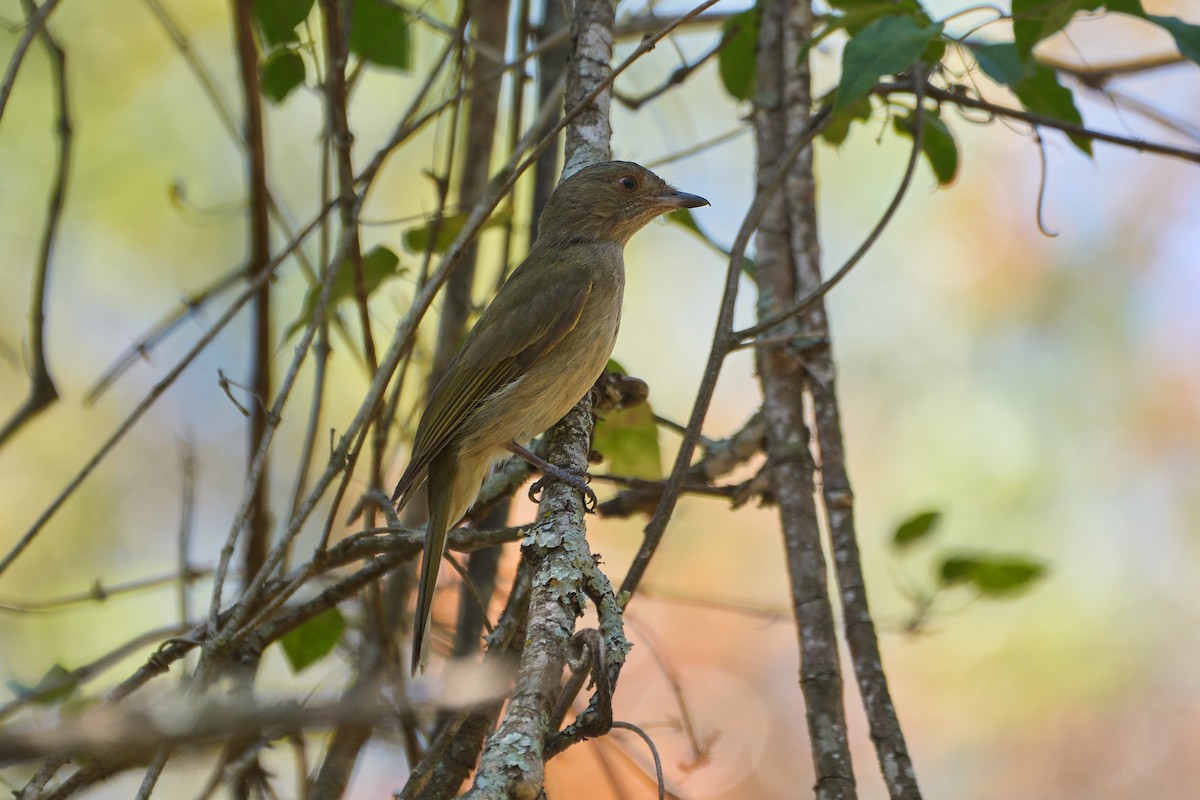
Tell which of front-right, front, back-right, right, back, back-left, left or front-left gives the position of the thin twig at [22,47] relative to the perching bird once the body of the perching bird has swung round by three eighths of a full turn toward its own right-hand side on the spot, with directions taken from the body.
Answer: front

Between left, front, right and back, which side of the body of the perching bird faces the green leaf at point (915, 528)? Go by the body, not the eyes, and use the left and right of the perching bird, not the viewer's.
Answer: front

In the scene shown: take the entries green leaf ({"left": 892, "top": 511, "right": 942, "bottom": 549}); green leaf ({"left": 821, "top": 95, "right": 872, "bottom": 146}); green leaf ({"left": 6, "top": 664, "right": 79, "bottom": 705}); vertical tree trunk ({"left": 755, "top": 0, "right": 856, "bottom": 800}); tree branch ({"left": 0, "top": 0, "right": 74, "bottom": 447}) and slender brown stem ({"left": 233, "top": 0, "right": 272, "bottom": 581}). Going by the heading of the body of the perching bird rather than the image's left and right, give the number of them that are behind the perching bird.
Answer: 3

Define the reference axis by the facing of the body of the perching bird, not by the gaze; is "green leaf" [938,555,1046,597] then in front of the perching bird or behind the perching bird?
in front

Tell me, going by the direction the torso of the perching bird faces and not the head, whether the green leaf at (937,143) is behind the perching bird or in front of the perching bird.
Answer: in front

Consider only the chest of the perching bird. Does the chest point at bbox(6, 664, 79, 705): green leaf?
no

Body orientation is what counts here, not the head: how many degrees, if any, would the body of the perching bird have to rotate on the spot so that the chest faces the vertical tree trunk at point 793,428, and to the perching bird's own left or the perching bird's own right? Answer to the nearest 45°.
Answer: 0° — it already faces it

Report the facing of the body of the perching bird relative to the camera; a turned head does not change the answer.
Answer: to the viewer's right

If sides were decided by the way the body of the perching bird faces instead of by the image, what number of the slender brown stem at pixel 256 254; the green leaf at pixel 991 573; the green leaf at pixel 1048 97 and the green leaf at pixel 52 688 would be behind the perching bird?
2

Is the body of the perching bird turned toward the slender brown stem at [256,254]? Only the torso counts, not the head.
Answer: no

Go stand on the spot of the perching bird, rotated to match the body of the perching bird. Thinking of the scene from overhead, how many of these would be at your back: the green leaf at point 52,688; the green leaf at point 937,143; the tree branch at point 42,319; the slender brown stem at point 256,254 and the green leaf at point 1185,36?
3

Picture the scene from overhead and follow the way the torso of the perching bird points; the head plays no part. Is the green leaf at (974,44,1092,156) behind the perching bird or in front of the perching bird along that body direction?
in front

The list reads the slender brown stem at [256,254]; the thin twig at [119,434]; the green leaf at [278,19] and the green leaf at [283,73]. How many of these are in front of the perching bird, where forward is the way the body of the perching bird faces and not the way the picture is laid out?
0
